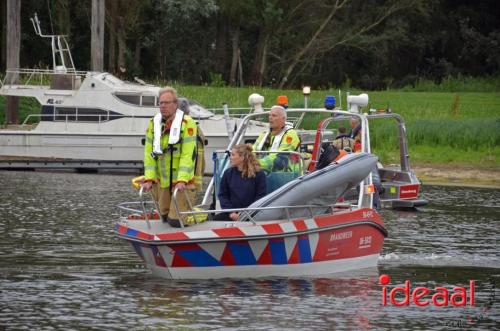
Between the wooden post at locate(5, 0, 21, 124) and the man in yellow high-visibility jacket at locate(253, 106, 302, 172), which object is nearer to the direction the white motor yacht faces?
the man in yellow high-visibility jacket

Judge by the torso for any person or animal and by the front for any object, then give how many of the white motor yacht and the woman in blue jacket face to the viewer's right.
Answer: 1

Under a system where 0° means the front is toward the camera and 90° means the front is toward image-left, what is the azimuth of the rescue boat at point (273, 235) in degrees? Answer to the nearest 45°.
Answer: approximately 45°

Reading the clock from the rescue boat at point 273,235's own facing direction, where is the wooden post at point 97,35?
The wooden post is roughly at 4 o'clock from the rescue boat.

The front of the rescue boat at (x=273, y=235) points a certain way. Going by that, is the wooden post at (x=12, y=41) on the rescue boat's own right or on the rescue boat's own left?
on the rescue boat's own right

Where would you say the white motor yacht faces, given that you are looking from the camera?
facing to the right of the viewer

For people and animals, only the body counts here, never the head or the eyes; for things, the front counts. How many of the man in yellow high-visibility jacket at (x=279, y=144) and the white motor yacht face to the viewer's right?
1

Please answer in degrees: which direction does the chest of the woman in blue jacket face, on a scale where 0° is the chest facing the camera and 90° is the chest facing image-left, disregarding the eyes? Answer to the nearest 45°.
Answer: approximately 45°

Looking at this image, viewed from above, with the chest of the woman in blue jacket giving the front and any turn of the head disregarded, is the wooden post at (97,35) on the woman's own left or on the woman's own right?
on the woman's own right
